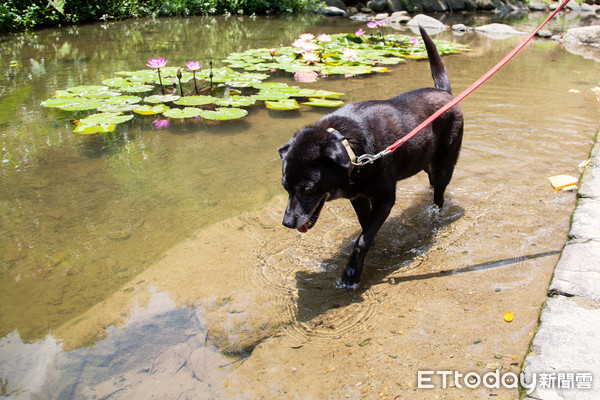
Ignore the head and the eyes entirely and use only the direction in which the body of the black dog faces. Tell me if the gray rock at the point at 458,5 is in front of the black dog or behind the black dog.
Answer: behind

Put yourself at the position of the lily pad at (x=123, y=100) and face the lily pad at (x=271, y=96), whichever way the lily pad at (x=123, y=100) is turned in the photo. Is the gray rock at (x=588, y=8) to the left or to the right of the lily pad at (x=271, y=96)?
left

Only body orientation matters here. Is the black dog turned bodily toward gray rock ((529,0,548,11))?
no

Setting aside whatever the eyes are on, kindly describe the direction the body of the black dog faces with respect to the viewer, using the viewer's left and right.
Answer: facing the viewer and to the left of the viewer

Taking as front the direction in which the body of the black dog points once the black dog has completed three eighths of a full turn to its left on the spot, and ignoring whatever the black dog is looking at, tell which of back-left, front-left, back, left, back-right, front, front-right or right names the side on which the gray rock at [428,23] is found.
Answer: left

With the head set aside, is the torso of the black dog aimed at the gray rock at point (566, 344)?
no

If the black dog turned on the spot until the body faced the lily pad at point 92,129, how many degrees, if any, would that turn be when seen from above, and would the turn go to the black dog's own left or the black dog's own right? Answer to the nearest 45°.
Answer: approximately 90° to the black dog's own right

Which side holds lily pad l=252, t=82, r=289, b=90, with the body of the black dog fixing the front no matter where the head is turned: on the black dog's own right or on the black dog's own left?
on the black dog's own right

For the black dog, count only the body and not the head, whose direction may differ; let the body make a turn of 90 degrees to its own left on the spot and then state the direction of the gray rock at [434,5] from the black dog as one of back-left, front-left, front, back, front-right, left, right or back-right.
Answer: back-left

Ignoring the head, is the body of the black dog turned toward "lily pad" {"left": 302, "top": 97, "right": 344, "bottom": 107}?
no

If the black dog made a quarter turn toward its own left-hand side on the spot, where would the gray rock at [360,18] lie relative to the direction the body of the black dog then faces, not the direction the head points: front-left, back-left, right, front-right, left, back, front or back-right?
back-left

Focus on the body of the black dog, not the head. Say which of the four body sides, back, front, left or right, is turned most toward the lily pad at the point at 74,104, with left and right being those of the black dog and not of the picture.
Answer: right

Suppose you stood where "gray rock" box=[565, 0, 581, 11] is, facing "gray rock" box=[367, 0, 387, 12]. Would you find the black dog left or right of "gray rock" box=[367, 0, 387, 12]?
left

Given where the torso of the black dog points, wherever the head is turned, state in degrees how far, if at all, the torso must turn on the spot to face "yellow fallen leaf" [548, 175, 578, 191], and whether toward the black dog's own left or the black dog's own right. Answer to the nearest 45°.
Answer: approximately 180°

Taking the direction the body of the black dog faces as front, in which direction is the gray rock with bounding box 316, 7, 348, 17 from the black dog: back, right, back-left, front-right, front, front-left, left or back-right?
back-right

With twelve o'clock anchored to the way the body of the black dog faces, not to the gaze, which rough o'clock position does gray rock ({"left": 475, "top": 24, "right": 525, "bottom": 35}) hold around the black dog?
The gray rock is roughly at 5 o'clock from the black dog.

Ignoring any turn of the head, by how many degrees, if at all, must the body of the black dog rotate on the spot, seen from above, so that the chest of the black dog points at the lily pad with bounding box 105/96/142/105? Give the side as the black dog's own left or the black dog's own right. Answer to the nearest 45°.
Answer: approximately 90° to the black dog's own right

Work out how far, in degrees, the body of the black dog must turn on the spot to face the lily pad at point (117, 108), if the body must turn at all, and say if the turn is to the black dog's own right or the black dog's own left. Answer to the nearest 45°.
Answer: approximately 90° to the black dog's own right
